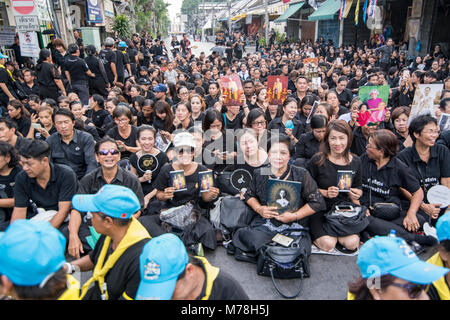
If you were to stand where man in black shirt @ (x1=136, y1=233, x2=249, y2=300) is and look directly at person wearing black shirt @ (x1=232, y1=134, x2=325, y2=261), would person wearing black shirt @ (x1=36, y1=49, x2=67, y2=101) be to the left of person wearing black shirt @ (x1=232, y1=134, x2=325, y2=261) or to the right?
left

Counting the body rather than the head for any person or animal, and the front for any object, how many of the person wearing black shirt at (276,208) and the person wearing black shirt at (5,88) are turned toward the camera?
1

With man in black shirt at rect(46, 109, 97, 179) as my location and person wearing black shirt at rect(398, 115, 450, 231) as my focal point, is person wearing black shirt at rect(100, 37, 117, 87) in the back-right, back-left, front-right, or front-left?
back-left

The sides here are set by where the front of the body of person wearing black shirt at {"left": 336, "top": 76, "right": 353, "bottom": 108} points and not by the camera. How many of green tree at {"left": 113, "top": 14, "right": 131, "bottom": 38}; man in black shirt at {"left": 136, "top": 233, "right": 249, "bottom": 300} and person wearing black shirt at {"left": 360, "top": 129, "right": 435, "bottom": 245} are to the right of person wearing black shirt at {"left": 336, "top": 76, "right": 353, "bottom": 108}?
1

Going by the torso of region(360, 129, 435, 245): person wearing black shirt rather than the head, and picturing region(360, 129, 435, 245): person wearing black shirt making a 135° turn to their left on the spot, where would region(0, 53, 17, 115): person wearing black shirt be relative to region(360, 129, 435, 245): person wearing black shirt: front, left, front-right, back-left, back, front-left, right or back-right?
back

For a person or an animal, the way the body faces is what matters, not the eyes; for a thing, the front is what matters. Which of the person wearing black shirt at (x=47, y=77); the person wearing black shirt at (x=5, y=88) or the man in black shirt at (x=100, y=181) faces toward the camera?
the man in black shirt

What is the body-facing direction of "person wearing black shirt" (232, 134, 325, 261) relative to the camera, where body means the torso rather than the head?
toward the camera

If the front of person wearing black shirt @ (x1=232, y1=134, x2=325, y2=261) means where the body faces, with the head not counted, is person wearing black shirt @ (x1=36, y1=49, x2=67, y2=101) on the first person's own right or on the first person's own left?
on the first person's own right

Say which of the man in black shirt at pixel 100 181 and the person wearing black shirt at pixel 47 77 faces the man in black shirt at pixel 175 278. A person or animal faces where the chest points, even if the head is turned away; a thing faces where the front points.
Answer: the man in black shirt at pixel 100 181

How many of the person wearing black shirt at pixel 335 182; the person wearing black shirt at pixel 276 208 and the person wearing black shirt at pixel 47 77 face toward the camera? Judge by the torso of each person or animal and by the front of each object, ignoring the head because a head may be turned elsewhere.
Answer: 2

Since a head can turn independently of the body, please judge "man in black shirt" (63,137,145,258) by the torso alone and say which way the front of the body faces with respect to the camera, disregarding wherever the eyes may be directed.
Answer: toward the camera

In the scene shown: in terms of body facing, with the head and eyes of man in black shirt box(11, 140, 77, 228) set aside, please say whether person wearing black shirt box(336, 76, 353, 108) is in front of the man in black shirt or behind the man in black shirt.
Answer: behind

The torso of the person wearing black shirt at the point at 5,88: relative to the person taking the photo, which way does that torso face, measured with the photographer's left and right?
facing to the right of the viewer
